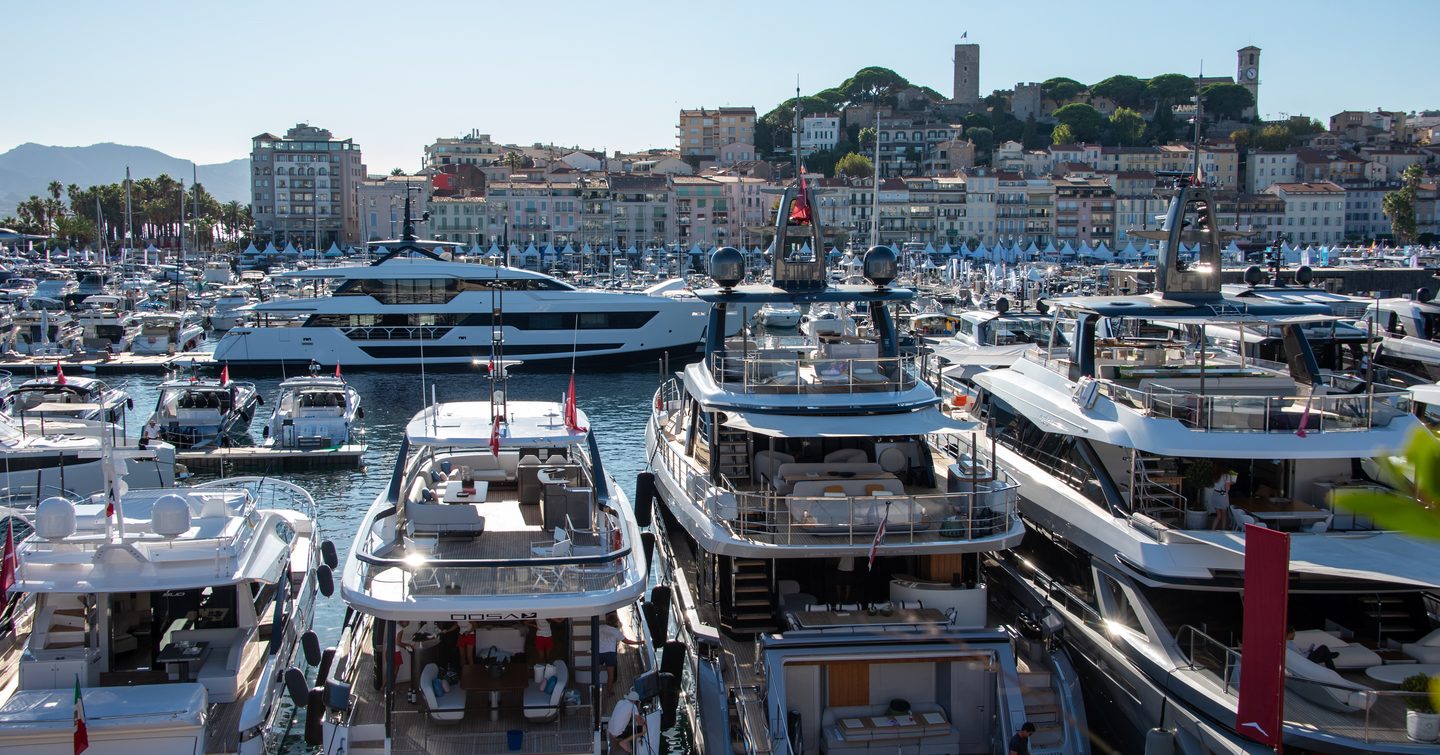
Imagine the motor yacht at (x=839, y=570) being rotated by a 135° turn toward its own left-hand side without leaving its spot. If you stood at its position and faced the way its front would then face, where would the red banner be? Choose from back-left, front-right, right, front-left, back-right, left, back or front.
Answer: left

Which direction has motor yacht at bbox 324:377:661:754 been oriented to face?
away from the camera

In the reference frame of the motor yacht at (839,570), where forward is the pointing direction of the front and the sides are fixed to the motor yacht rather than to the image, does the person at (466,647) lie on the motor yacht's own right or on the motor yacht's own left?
on the motor yacht's own left

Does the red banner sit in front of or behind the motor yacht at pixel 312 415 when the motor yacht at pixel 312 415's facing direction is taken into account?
behind

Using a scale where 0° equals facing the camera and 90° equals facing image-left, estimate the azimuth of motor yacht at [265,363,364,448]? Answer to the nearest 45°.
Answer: approximately 180°

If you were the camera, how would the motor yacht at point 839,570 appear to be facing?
facing away from the viewer

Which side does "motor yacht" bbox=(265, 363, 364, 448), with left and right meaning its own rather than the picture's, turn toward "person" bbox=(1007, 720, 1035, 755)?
back

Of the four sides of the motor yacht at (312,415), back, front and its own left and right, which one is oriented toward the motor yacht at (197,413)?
left
